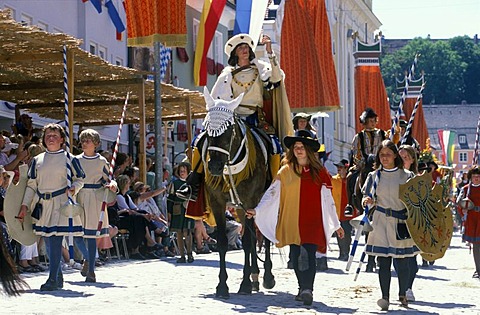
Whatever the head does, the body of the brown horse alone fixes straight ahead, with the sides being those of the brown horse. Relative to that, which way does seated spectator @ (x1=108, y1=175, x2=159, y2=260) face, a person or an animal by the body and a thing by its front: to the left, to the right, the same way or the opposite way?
to the left

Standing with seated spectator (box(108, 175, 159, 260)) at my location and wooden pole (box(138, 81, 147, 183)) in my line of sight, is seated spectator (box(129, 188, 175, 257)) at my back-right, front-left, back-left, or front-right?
front-right

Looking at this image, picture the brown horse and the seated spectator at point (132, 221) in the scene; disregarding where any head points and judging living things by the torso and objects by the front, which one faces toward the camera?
the brown horse

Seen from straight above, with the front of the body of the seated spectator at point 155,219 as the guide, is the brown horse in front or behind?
in front

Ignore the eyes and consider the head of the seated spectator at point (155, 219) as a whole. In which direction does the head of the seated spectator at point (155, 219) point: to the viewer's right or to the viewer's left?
to the viewer's right

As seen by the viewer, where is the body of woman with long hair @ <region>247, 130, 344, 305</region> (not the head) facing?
toward the camera

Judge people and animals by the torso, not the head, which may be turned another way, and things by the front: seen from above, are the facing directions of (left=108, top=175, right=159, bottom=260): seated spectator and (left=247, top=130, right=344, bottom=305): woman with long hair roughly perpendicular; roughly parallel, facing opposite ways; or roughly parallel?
roughly perpendicular

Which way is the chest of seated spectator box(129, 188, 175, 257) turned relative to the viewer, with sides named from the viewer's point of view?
facing the viewer and to the right of the viewer

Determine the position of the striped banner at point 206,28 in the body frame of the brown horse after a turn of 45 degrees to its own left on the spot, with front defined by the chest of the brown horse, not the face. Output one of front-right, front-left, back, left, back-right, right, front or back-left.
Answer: back-left

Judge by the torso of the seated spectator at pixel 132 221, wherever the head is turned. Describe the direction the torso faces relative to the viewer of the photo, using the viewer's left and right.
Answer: facing to the right of the viewer

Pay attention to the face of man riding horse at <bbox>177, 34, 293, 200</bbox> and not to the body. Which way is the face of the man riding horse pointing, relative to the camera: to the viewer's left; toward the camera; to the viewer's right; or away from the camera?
toward the camera

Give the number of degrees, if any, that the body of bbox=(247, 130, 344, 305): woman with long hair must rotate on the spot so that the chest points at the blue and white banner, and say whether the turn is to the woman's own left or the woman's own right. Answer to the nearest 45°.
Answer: approximately 180°

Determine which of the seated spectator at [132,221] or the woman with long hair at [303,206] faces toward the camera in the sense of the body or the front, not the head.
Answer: the woman with long hair

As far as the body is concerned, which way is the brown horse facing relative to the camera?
toward the camera

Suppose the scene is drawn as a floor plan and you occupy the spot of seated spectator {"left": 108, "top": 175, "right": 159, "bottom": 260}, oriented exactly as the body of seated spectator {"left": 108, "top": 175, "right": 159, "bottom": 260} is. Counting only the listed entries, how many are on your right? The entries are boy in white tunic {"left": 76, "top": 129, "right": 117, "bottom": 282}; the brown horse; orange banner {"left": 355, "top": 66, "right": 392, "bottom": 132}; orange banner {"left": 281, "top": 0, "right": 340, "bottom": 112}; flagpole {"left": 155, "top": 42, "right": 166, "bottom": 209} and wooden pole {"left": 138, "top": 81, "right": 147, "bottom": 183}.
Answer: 2

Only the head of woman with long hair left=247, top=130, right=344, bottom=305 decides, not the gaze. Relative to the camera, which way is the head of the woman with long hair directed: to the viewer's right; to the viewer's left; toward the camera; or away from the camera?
toward the camera
